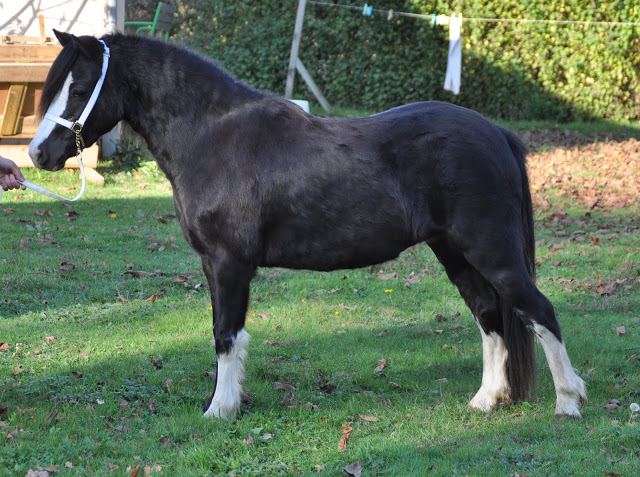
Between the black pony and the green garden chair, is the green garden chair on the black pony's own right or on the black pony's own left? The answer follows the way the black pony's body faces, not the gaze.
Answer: on the black pony's own right

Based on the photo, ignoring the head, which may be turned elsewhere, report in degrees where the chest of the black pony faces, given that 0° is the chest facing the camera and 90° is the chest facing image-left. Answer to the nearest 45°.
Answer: approximately 90°

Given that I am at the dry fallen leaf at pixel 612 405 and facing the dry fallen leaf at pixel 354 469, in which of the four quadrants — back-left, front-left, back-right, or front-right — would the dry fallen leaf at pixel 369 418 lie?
front-right

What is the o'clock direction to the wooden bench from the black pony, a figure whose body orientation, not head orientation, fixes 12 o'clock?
The wooden bench is roughly at 2 o'clock from the black pony.

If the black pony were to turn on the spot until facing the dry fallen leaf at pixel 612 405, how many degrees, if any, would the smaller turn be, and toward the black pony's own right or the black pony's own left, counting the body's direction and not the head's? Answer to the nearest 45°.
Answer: approximately 180°

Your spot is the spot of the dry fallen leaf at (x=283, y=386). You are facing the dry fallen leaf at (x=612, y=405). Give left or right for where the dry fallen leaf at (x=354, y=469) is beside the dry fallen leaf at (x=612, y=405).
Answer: right

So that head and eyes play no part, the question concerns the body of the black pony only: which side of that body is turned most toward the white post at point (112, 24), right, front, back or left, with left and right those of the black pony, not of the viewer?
right
